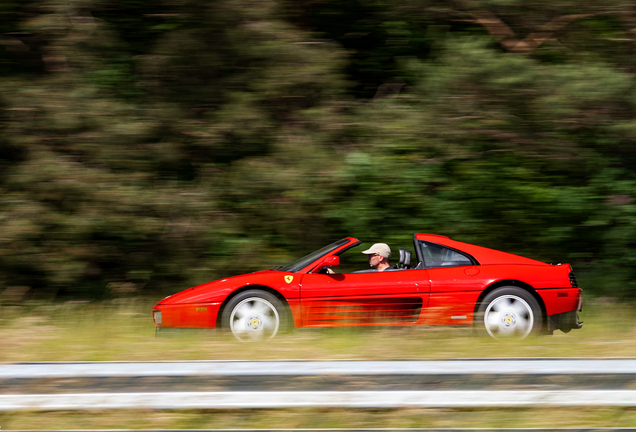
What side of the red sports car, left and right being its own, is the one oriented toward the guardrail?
left

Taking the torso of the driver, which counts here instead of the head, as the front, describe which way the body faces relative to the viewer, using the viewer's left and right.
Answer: facing to the left of the viewer

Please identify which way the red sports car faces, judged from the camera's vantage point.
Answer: facing to the left of the viewer

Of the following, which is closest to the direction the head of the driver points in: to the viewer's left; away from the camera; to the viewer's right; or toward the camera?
to the viewer's left

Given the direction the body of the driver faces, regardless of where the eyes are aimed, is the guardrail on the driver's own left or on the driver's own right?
on the driver's own left
